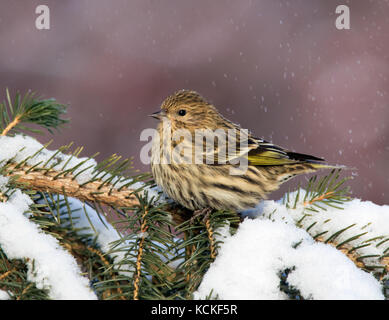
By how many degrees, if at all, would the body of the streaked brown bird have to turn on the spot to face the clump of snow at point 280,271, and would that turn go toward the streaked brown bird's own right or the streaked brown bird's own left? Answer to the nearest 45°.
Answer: approximately 90° to the streaked brown bird's own left

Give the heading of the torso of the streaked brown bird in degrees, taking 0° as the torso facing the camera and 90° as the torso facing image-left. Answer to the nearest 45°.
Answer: approximately 90°

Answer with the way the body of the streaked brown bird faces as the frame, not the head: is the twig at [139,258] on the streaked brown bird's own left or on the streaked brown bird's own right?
on the streaked brown bird's own left
